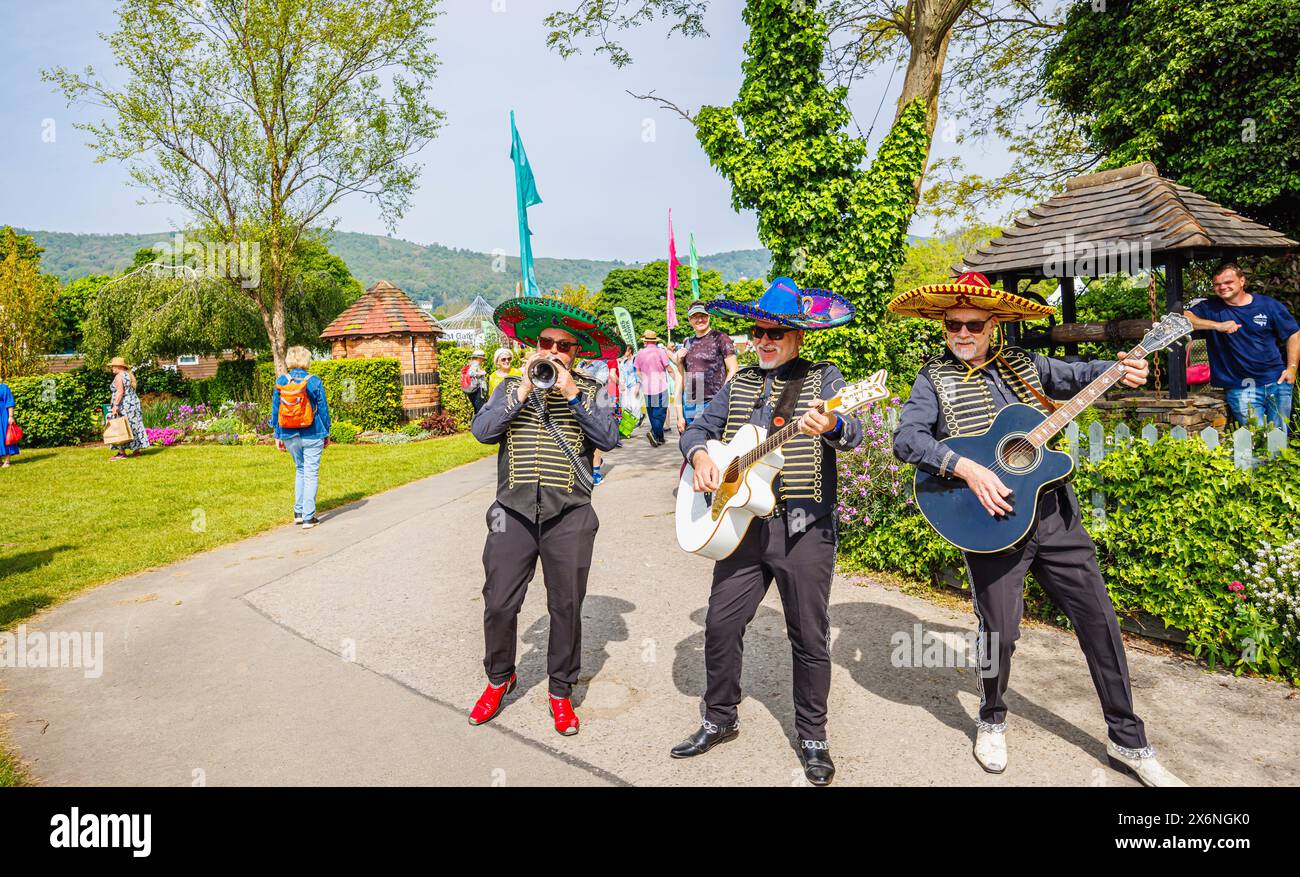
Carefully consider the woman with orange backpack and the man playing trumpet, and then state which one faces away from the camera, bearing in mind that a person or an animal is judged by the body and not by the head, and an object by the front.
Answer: the woman with orange backpack

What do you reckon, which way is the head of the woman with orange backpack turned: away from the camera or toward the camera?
away from the camera

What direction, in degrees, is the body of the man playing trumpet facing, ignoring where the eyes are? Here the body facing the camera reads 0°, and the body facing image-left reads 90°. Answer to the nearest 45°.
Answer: approximately 0°

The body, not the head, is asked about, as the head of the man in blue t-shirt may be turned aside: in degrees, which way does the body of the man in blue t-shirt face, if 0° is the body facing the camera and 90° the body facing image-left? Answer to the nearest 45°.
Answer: approximately 0°

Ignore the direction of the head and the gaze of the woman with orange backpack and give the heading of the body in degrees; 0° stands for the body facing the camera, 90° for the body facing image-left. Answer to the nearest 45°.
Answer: approximately 180°

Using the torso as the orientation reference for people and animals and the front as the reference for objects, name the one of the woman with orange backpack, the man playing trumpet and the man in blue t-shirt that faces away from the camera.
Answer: the woman with orange backpack

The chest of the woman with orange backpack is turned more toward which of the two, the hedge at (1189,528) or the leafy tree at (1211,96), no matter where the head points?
the leafy tree

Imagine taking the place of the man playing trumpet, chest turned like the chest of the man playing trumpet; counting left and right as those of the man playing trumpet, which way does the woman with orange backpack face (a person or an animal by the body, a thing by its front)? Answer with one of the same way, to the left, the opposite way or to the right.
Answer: the opposite way
